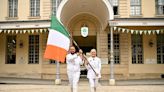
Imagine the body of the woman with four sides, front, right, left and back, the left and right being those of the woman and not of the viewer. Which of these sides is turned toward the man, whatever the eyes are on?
right

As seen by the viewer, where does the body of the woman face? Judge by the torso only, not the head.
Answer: toward the camera
